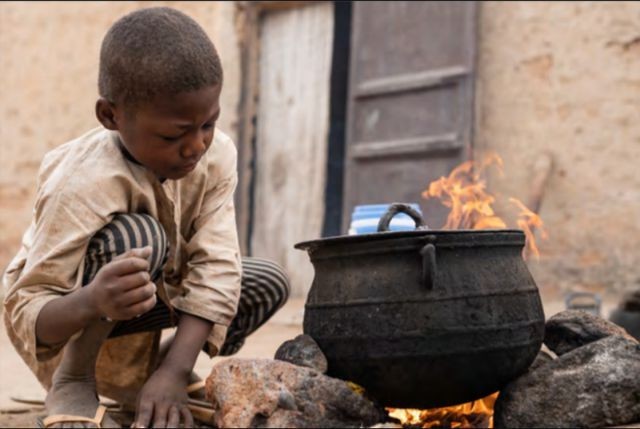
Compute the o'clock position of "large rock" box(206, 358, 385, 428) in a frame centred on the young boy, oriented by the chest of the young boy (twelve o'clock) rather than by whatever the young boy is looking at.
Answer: The large rock is roughly at 12 o'clock from the young boy.

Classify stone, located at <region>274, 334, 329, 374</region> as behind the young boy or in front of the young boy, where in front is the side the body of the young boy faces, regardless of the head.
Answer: in front

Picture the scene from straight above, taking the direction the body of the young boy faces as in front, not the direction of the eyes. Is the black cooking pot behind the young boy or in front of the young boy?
in front

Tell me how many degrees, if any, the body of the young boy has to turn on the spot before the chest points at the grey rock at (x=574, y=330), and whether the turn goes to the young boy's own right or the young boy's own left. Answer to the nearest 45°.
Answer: approximately 45° to the young boy's own left

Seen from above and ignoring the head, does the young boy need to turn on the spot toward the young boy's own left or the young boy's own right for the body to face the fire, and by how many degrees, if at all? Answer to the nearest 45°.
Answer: approximately 45° to the young boy's own left

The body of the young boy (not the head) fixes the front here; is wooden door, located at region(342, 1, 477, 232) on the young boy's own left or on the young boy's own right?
on the young boy's own left

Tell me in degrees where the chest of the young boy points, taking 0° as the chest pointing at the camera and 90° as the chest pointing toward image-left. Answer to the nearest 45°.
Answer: approximately 315°

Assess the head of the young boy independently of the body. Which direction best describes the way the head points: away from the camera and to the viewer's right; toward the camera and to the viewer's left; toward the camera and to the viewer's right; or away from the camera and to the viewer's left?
toward the camera and to the viewer's right
